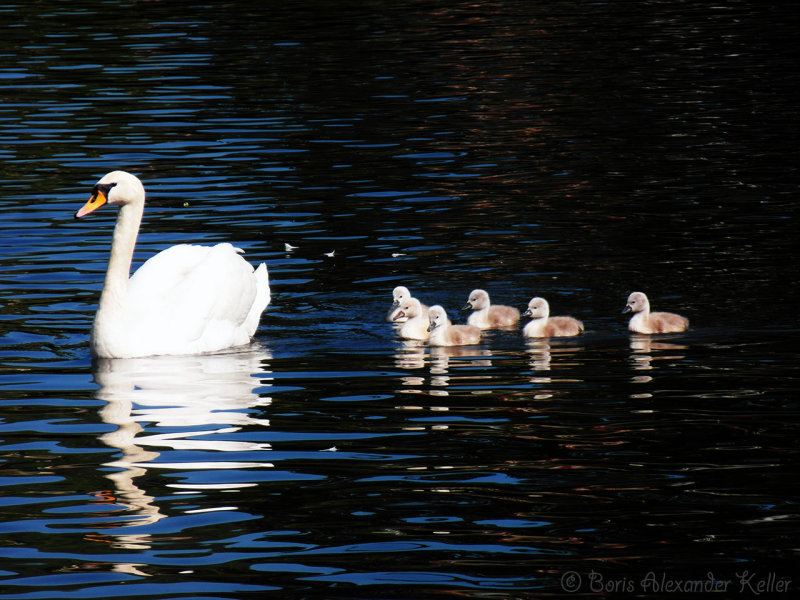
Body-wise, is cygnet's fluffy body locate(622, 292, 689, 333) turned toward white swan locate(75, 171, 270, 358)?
yes

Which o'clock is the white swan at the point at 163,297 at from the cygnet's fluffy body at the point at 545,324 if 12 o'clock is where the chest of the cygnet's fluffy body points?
The white swan is roughly at 12 o'clock from the cygnet's fluffy body.

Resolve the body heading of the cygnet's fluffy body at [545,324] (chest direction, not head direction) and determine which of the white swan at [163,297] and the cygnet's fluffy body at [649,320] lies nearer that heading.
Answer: the white swan

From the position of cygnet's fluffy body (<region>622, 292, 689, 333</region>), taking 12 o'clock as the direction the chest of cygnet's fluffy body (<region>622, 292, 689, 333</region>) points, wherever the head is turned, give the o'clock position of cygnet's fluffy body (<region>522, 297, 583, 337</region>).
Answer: cygnet's fluffy body (<region>522, 297, 583, 337</region>) is roughly at 12 o'clock from cygnet's fluffy body (<region>622, 292, 689, 333</region>).

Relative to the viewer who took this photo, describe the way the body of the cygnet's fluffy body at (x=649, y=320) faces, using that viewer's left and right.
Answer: facing to the left of the viewer

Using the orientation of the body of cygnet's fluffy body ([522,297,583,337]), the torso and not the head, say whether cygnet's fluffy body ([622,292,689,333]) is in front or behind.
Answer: behind

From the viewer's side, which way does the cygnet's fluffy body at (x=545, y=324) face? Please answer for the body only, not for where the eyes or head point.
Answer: to the viewer's left

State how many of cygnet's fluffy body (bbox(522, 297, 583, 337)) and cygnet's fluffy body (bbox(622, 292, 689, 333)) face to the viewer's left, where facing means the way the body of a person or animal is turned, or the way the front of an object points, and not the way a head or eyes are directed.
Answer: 2
